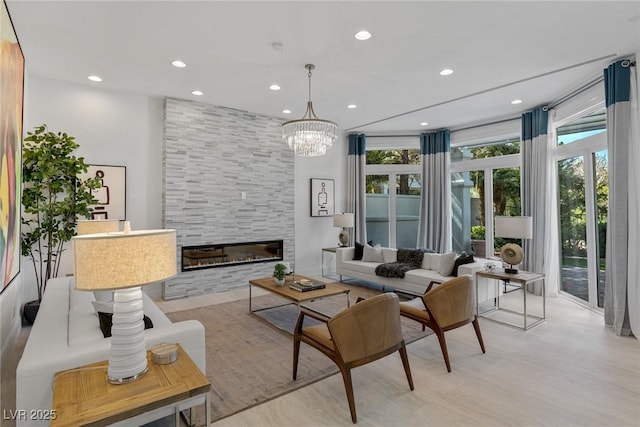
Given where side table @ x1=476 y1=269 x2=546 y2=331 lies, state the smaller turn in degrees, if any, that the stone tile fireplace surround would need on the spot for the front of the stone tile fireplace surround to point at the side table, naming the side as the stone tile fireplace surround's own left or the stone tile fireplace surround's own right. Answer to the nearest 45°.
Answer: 0° — it already faces it

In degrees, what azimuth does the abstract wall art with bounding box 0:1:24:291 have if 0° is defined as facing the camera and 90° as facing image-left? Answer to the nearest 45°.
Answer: approximately 270°

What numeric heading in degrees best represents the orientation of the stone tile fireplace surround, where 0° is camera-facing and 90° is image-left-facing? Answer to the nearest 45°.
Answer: approximately 315°

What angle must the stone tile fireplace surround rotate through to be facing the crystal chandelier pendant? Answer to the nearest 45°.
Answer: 0° — it already faces it

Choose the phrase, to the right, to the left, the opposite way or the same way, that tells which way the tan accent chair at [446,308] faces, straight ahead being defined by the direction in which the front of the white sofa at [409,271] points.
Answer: to the right

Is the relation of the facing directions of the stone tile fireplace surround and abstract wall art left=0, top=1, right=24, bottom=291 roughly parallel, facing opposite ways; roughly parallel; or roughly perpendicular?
roughly perpendicular

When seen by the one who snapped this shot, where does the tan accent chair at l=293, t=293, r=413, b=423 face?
facing away from the viewer and to the left of the viewer
